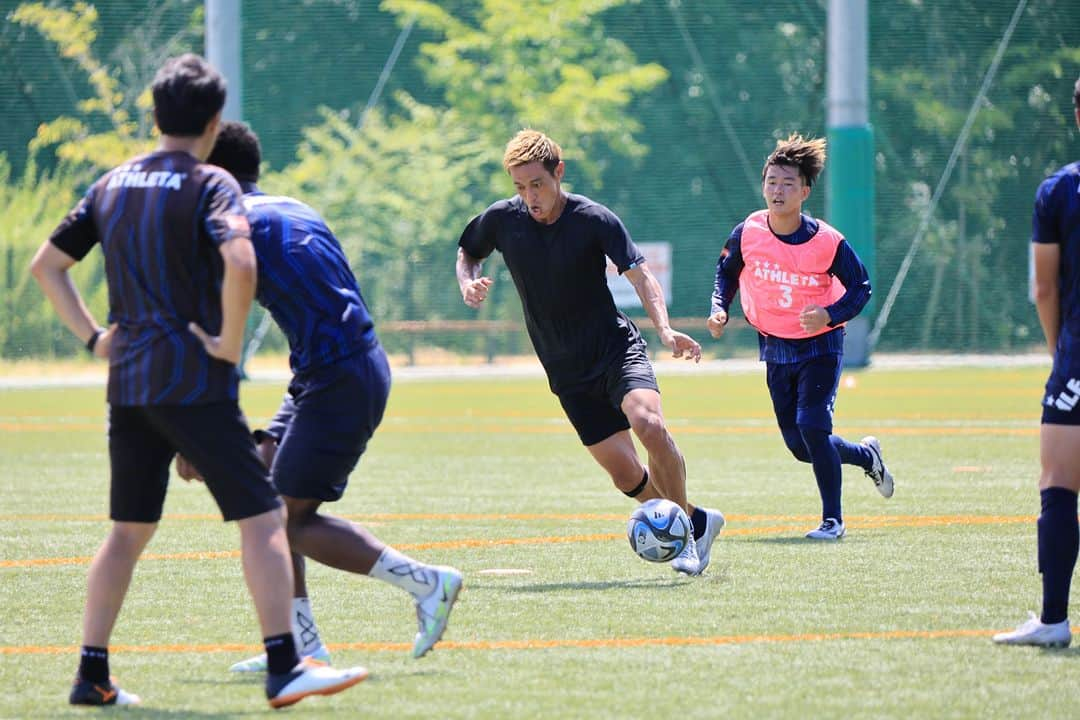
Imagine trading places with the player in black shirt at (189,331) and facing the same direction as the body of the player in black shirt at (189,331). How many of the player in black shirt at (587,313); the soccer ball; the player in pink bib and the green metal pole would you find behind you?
0

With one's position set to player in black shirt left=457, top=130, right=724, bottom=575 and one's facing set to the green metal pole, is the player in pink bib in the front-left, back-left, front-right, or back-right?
front-right

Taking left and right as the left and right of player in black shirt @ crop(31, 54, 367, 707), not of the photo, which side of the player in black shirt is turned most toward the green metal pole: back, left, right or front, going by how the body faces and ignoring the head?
front

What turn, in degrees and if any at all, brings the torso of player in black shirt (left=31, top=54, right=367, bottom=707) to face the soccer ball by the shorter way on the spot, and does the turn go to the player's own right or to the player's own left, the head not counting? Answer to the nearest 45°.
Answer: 0° — they already face it

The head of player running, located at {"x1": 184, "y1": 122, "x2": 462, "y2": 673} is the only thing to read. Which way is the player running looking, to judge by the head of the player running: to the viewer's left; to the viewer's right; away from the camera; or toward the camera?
away from the camera

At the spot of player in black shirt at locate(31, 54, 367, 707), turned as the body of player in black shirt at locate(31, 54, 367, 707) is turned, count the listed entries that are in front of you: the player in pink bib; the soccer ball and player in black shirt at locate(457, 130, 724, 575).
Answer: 3

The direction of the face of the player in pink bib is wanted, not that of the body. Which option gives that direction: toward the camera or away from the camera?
toward the camera

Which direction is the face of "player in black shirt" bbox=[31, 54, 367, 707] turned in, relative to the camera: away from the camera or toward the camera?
away from the camera

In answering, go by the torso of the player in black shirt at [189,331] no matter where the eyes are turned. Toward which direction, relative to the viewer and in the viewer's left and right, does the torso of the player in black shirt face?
facing away from the viewer and to the right of the viewer

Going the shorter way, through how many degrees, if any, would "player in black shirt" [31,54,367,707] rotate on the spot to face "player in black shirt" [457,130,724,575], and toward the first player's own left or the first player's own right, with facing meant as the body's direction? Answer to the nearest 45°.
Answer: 0° — they already face them

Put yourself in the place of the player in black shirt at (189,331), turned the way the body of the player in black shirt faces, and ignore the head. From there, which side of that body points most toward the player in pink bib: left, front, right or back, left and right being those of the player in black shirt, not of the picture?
front
